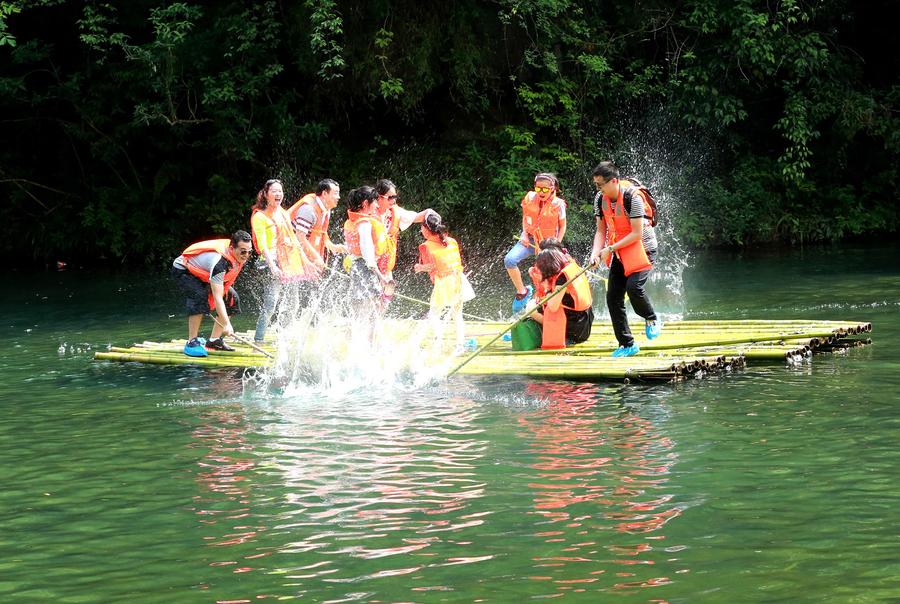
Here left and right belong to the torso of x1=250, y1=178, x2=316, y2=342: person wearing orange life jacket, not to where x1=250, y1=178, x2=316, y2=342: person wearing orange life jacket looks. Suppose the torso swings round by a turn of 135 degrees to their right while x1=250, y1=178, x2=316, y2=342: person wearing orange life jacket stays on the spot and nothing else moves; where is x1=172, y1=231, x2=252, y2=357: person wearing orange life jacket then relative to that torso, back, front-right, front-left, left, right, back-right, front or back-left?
front

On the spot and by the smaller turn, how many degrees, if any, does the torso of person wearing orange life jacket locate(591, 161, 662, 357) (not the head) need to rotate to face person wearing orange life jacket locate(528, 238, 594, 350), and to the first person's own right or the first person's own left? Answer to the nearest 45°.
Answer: approximately 90° to the first person's own right

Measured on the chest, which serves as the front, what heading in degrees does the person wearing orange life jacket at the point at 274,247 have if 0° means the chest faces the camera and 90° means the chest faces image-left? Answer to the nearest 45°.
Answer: approximately 315°

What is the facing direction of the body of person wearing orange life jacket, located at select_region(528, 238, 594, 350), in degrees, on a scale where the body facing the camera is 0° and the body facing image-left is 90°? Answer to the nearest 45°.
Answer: approximately 90°

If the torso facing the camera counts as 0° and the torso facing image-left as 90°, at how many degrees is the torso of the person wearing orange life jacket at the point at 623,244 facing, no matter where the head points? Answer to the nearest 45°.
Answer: approximately 45°
